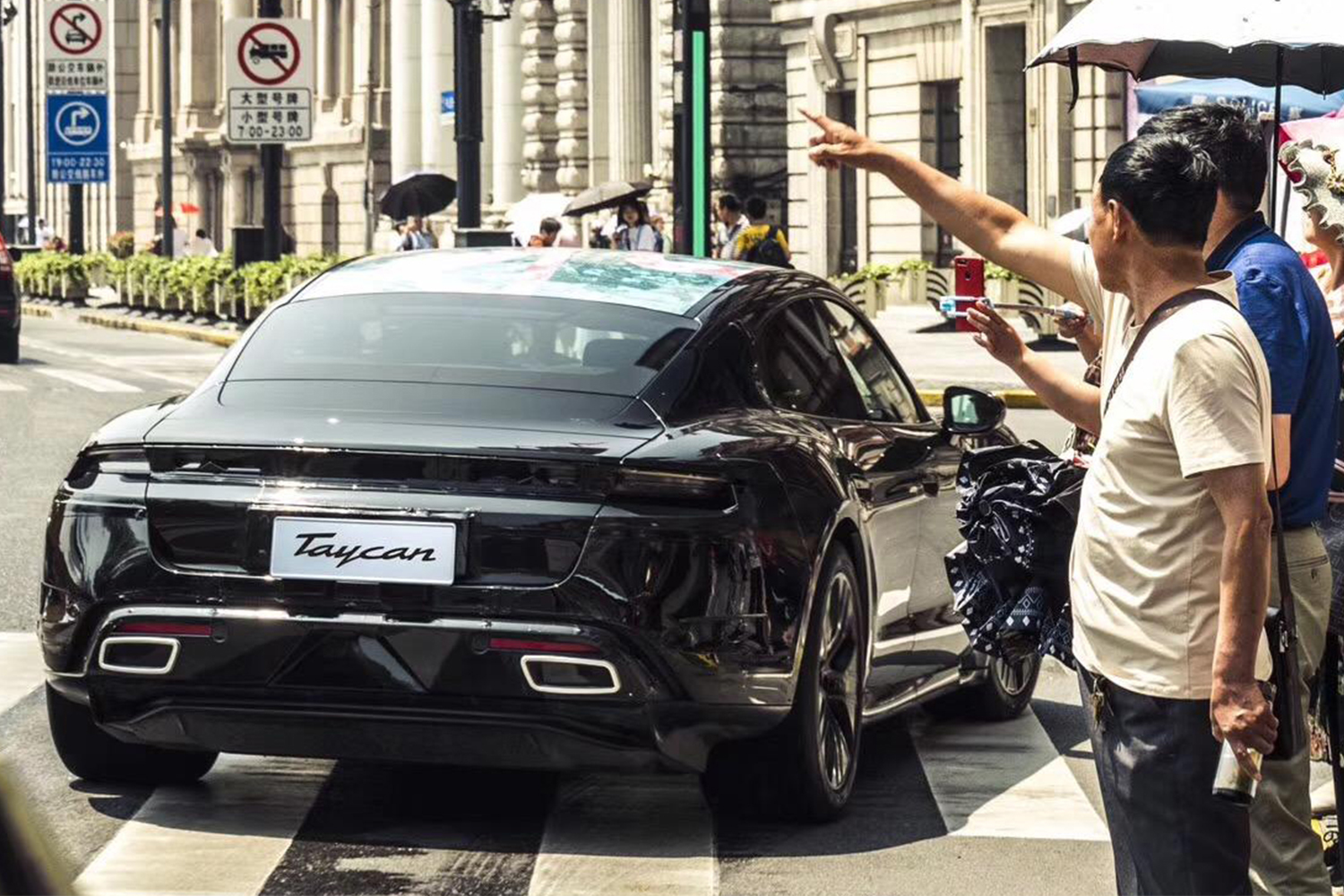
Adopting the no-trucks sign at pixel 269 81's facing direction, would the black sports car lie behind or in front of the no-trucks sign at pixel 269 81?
in front

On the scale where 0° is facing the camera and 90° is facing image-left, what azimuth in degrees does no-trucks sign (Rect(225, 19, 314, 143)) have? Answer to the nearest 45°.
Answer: approximately 0°

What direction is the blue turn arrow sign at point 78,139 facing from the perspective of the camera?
toward the camera

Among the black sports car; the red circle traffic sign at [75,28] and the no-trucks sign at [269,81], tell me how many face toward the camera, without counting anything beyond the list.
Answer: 2

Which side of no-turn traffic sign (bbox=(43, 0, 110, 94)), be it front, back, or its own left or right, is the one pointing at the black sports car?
front

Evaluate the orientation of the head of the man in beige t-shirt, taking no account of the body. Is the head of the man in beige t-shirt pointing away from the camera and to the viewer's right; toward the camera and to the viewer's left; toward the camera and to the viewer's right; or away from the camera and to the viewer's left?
away from the camera and to the viewer's left

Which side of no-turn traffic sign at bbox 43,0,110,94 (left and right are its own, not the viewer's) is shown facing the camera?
front

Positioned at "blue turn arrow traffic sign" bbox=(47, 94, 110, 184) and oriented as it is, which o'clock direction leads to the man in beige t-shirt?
The man in beige t-shirt is roughly at 12 o'clock from the blue turn arrow traffic sign.

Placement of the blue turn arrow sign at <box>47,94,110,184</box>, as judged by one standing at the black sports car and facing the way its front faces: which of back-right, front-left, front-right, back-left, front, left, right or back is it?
front-left

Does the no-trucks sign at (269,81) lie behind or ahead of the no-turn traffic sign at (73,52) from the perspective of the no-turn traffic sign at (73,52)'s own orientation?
ahead
